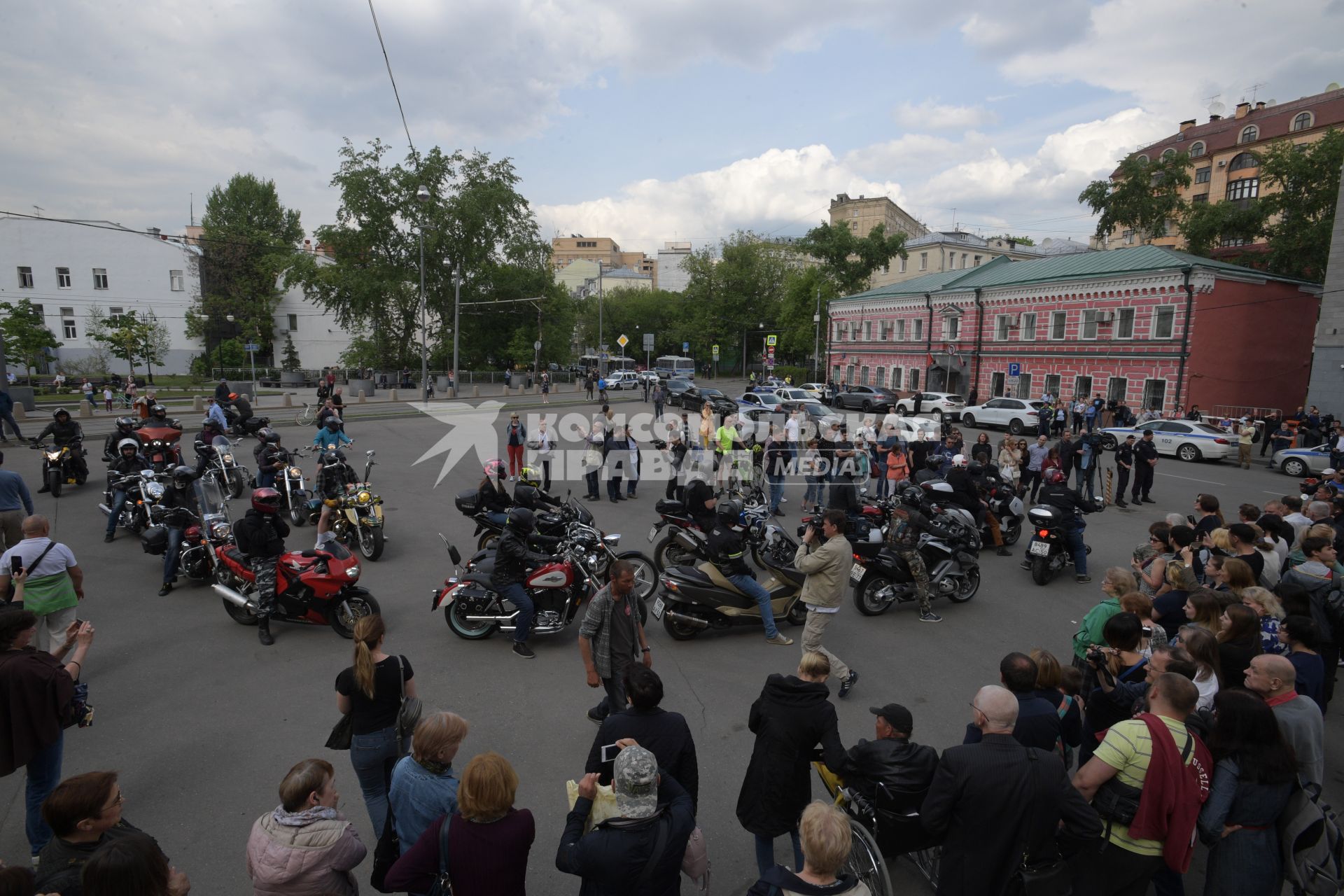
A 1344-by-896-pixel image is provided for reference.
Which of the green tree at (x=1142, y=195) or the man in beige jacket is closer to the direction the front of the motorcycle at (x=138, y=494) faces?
the man in beige jacket

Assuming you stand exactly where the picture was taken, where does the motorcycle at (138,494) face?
facing the viewer and to the right of the viewer

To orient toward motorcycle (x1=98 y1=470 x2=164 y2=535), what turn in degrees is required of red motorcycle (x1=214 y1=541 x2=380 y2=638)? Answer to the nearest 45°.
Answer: approximately 180°

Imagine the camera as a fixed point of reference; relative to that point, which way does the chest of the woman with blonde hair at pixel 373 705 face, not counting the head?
away from the camera

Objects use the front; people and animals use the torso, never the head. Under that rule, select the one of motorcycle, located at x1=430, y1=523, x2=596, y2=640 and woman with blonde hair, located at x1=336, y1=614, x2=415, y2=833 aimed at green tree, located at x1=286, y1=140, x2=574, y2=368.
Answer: the woman with blonde hair

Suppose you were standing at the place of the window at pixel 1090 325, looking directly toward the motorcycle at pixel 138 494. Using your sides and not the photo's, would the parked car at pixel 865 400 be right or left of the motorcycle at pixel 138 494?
right

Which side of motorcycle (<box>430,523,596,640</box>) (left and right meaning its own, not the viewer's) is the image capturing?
right

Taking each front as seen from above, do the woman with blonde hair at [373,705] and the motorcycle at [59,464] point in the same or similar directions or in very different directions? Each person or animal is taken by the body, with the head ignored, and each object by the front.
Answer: very different directions
